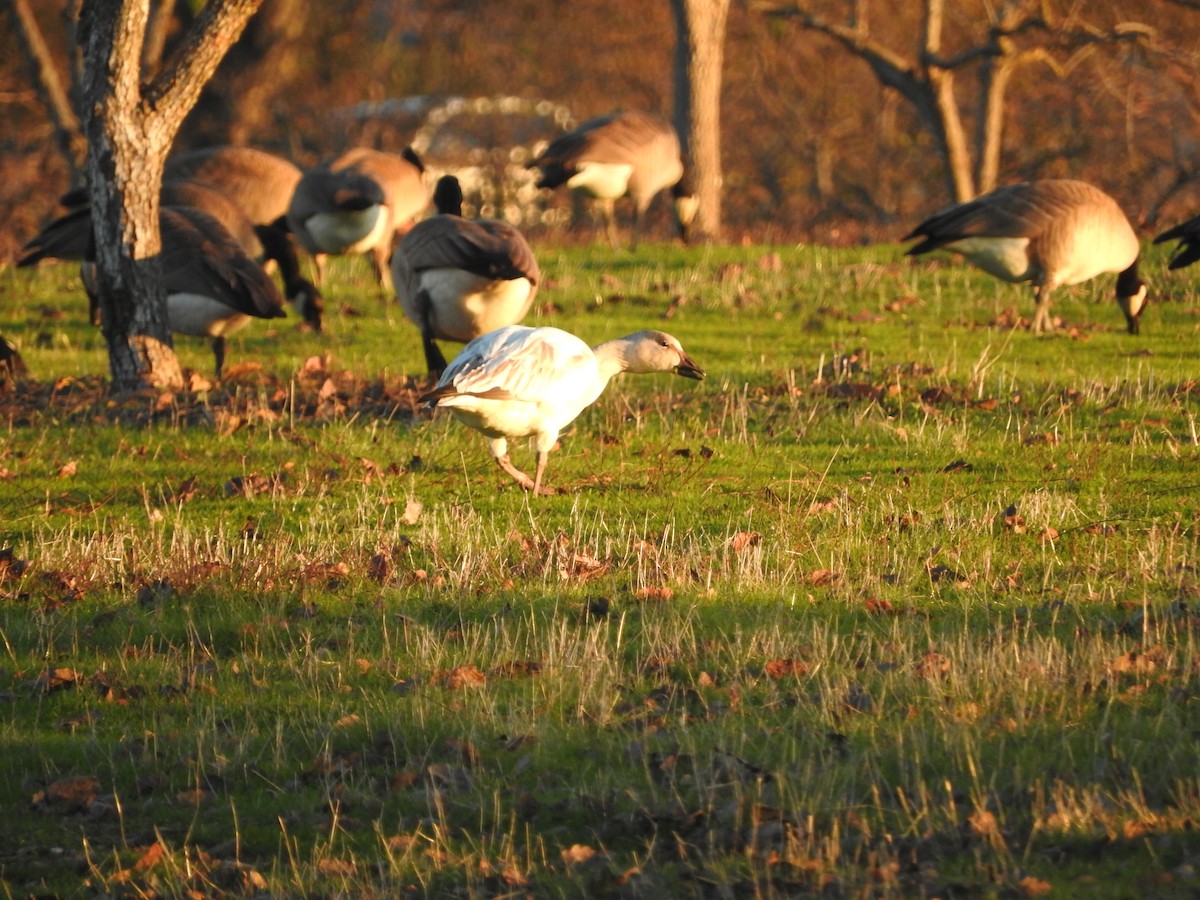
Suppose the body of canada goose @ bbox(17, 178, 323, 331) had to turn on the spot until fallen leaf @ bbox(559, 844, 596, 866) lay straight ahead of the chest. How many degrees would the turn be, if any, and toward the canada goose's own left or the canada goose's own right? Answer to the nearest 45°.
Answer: approximately 90° to the canada goose's own right

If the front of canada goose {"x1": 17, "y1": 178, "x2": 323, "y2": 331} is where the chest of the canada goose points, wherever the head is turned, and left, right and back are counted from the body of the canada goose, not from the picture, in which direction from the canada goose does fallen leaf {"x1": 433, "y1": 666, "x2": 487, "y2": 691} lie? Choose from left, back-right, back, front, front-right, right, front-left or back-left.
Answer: right

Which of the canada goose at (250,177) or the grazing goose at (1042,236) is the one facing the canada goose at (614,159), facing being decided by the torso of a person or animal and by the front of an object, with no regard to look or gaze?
the canada goose at (250,177)

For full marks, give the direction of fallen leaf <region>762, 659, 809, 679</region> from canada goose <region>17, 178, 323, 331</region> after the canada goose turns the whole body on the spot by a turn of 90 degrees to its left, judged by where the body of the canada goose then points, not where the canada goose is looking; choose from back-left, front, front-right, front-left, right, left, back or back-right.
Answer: back

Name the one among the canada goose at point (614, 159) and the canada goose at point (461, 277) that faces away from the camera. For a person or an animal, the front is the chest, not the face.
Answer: the canada goose at point (461, 277)

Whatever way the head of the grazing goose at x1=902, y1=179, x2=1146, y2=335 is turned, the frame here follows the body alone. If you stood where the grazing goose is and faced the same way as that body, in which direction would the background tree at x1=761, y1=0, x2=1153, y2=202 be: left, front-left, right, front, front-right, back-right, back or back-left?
left

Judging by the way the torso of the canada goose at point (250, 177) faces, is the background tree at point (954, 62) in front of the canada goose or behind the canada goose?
in front

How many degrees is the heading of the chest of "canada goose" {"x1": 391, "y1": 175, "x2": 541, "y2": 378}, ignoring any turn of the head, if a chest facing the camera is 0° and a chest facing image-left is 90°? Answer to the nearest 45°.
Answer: approximately 180°

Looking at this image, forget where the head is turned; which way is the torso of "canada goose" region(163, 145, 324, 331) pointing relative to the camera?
to the viewer's right

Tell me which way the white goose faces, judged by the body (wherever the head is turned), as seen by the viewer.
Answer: to the viewer's right

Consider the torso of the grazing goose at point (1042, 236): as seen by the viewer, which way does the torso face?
to the viewer's right

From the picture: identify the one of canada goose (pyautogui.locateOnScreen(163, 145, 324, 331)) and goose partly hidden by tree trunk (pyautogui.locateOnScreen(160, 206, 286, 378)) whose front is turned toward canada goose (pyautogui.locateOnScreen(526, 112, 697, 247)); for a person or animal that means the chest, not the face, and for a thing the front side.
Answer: canada goose (pyautogui.locateOnScreen(163, 145, 324, 331))
